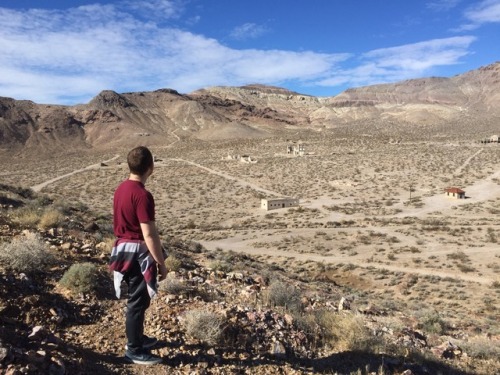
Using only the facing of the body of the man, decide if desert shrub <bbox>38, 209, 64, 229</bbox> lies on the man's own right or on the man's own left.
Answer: on the man's own left

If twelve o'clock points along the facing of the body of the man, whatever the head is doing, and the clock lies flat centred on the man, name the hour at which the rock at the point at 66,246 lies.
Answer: The rock is roughly at 10 o'clock from the man.

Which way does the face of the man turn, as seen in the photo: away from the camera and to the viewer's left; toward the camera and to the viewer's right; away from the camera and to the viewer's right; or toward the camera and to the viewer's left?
away from the camera and to the viewer's right

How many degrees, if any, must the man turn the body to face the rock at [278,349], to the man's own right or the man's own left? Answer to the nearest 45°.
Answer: approximately 45° to the man's own right

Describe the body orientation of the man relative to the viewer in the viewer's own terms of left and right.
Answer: facing away from the viewer and to the right of the viewer

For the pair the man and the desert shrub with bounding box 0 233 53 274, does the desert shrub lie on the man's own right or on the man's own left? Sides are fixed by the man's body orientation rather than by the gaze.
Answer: on the man's own left
